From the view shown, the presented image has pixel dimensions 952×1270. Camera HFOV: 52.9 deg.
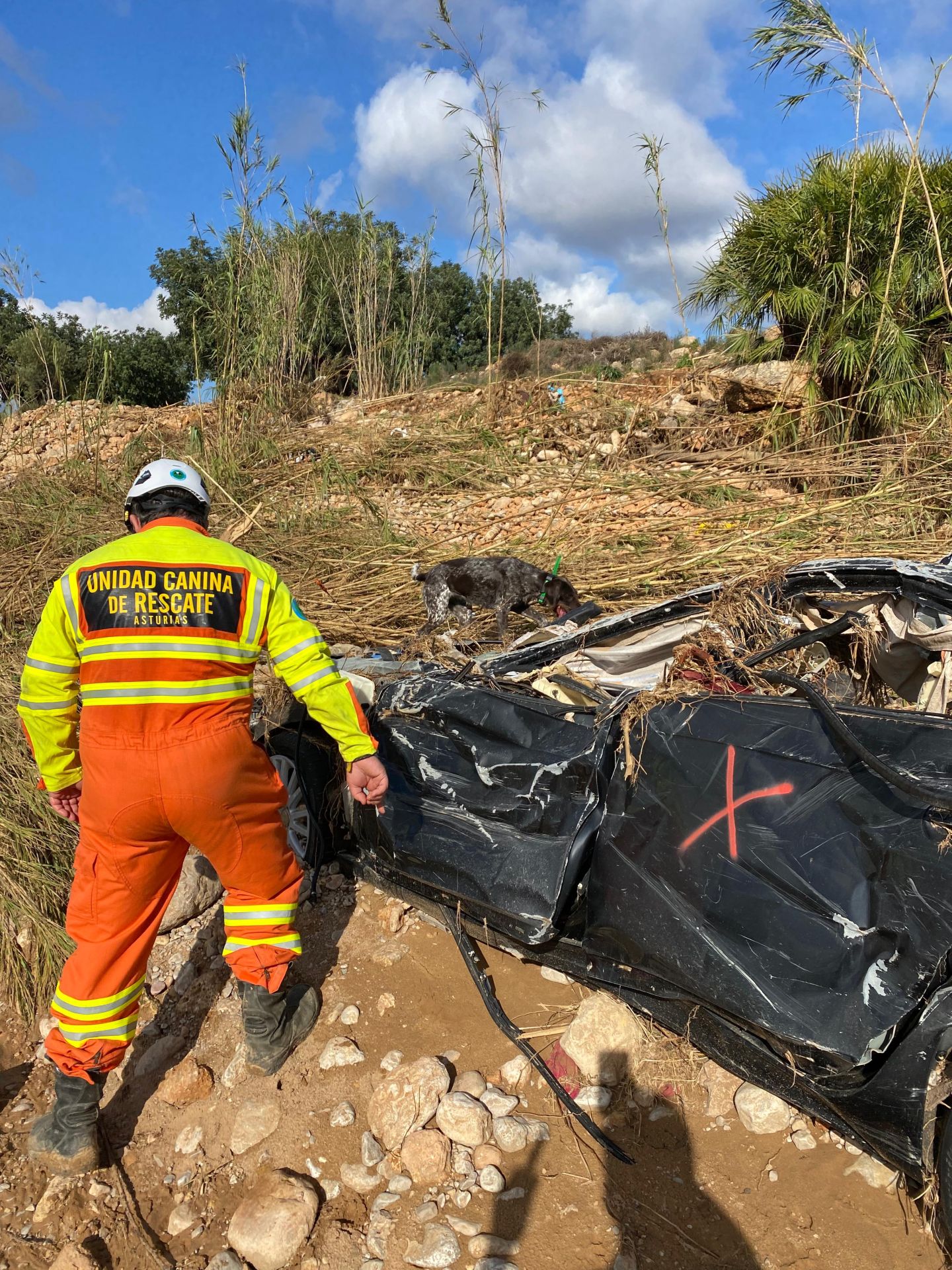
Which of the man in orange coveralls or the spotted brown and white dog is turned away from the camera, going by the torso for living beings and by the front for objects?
the man in orange coveralls

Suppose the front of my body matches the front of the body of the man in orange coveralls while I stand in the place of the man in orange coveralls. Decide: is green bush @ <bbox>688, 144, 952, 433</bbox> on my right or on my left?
on my right

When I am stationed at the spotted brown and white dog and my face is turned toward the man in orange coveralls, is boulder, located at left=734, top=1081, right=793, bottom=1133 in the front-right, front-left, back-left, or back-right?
front-left

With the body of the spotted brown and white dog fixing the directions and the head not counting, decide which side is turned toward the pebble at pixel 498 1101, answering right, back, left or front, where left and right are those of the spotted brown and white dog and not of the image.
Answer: right

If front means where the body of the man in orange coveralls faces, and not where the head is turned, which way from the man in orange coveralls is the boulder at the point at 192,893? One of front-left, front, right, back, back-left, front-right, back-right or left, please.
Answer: front

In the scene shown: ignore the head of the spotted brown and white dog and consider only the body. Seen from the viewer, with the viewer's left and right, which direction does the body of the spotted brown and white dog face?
facing to the right of the viewer

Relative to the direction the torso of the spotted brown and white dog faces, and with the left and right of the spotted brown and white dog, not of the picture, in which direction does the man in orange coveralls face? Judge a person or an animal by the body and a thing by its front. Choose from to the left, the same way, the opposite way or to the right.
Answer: to the left

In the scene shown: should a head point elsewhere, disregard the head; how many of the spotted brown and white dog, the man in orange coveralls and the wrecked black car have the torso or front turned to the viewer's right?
1

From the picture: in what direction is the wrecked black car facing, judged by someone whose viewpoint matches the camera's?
facing away from the viewer and to the left of the viewer

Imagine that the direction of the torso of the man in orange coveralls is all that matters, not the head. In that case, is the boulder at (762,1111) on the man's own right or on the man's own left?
on the man's own right

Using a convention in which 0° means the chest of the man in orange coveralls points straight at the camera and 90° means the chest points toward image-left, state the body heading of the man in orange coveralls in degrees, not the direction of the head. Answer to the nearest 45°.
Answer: approximately 180°

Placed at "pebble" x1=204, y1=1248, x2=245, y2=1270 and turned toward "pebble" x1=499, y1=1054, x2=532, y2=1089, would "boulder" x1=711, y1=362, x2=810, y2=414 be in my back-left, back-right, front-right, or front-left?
front-left
